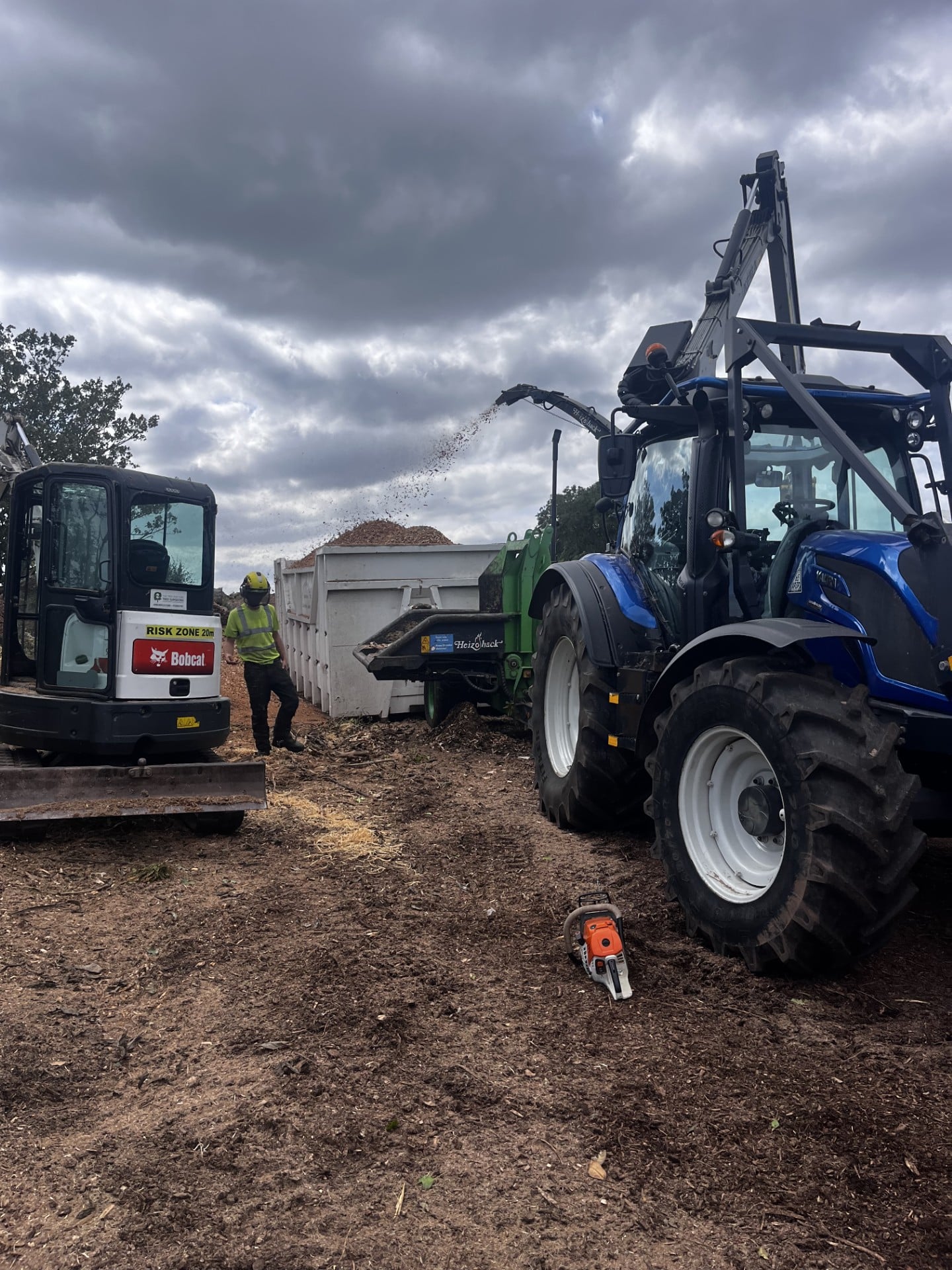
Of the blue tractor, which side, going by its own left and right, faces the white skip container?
back

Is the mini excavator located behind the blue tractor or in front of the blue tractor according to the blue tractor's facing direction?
behind

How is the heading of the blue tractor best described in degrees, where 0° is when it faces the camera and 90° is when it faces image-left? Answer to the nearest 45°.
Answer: approximately 315°

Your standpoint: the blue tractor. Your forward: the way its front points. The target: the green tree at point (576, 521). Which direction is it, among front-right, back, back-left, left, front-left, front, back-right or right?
back-left

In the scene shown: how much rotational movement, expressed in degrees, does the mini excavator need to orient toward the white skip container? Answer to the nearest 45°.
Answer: approximately 90° to its right

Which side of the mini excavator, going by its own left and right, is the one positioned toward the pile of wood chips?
right

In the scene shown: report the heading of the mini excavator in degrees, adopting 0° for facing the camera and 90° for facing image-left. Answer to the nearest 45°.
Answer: approximately 135°
